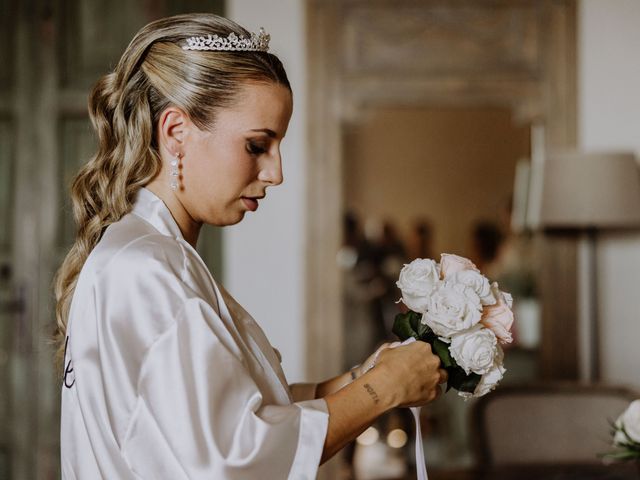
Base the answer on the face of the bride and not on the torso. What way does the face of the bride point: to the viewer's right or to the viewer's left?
to the viewer's right

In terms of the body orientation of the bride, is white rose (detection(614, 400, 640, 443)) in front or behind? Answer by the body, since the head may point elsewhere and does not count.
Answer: in front

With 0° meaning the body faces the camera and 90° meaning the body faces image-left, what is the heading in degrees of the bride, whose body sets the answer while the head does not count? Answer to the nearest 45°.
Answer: approximately 270°

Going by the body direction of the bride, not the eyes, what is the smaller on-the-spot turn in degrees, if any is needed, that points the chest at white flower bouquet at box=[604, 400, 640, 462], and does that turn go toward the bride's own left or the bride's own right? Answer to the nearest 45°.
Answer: approximately 45° to the bride's own left

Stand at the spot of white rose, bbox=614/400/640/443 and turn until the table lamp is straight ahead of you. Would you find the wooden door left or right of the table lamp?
left

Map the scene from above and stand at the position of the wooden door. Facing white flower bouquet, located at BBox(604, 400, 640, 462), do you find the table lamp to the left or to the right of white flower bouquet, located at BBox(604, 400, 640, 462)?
left
